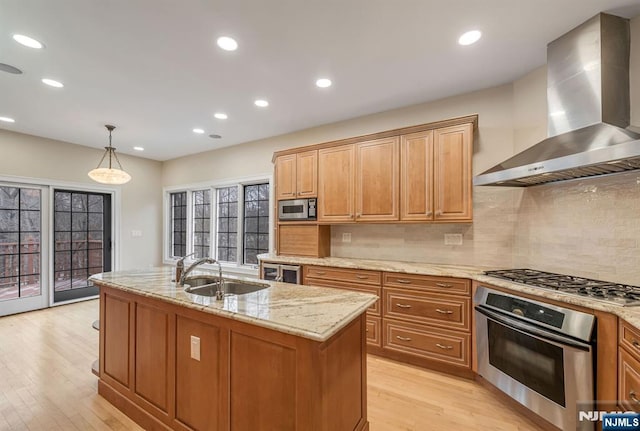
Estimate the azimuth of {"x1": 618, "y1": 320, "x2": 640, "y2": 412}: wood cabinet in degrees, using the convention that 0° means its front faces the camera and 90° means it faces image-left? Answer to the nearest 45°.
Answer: approximately 45°

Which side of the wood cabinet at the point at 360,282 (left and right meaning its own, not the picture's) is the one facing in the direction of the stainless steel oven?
left

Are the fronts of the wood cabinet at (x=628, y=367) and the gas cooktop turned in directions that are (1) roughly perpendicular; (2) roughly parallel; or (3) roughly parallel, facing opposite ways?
roughly parallel

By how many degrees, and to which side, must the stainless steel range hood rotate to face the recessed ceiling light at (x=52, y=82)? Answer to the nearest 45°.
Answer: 0° — it already faces it

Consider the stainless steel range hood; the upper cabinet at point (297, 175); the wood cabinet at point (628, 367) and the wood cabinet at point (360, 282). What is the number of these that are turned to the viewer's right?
0

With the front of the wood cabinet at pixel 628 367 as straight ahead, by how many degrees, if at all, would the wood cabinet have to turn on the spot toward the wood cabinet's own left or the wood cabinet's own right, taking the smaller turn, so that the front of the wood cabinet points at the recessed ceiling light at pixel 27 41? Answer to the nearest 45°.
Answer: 0° — it already faces it

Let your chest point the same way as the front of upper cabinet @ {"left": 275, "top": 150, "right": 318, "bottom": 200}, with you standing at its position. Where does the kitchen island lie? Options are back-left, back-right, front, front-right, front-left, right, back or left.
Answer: front-left

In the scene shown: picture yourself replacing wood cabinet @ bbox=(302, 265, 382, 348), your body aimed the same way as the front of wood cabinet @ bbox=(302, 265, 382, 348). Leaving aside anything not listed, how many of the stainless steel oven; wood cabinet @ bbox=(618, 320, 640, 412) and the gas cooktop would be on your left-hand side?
3

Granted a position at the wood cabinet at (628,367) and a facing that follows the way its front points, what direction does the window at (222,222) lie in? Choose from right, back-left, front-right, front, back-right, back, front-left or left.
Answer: front-right

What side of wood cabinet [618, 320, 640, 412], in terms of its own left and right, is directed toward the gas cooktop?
right

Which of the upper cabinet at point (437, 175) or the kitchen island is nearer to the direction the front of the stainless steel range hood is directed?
the kitchen island

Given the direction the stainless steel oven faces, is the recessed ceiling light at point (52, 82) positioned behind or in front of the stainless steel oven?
in front

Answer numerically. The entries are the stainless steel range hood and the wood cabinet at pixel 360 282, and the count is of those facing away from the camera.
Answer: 0

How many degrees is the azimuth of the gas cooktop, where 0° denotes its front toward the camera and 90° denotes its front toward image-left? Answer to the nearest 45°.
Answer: approximately 45°

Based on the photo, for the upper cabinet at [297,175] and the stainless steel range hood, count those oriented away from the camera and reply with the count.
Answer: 0

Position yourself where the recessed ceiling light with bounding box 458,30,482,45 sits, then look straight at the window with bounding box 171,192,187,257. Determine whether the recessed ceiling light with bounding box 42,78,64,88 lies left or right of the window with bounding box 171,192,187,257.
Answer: left

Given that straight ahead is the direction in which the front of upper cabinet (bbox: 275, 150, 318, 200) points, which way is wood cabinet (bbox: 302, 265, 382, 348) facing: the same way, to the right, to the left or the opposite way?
the same way

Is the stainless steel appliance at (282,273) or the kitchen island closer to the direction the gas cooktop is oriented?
the kitchen island

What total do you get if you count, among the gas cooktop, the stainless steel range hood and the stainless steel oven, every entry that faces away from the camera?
0
